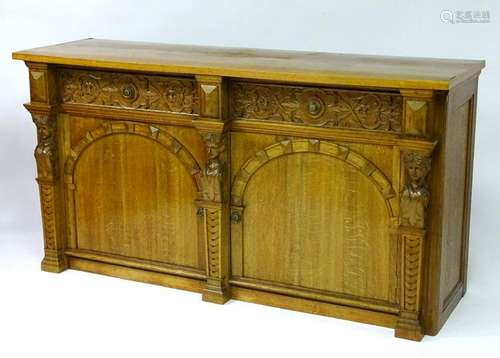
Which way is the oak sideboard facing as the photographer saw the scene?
facing the viewer and to the left of the viewer
